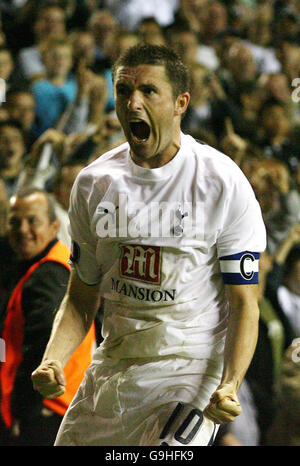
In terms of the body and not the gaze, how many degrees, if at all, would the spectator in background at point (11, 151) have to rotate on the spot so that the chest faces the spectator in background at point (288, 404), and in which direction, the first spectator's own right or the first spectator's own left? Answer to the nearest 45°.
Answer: approximately 45° to the first spectator's own left

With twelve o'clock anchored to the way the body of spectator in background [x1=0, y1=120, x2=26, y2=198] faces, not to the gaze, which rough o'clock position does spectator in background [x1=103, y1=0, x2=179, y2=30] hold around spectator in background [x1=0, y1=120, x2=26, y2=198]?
spectator in background [x1=103, y1=0, x2=179, y2=30] is roughly at 8 o'clock from spectator in background [x1=0, y1=120, x2=26, y2=198].

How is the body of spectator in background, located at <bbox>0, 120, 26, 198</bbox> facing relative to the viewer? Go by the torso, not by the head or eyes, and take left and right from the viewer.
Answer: facing the viewer

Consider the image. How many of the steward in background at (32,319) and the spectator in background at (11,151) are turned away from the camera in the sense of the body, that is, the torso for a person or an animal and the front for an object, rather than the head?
0

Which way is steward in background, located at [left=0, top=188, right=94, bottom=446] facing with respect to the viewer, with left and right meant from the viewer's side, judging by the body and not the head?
facing the viewer and to the left of the viewer

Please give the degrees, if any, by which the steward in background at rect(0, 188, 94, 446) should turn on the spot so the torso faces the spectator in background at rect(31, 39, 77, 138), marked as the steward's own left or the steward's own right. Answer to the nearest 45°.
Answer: approximately 135° to the steward's own right

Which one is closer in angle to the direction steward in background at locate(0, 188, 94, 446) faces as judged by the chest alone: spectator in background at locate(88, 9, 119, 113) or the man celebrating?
the man celebrating

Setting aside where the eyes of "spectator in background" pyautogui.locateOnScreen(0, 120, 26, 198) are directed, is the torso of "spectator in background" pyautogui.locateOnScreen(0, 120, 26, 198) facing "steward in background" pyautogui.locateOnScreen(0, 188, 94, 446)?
yes
